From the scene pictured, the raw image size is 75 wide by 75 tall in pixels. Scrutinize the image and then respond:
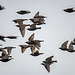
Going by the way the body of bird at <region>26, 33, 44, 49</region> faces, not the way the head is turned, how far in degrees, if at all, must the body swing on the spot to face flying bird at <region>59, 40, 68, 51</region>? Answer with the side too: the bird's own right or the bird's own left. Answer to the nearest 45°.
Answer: approximately 180°

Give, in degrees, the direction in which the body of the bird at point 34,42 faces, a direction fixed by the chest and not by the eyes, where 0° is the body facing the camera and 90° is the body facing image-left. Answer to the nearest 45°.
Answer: approximately 90°

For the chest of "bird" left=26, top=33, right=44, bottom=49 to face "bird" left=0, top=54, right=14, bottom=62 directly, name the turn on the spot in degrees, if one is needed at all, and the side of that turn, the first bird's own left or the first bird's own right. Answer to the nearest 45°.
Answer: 0° — it already faces it

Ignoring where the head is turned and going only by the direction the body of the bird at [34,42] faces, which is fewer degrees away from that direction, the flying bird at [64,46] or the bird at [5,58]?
the bird
